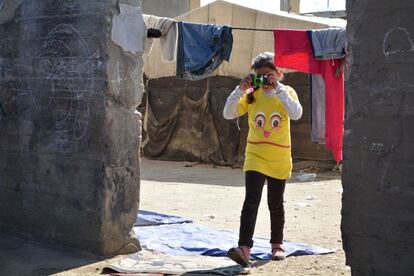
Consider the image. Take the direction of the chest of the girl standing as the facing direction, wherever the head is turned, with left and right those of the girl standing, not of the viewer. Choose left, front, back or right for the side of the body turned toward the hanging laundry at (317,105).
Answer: back

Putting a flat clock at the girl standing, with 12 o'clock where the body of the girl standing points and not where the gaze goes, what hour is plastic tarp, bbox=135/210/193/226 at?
The plastic tarp is roughly at 5 o'clock from the girl standing.

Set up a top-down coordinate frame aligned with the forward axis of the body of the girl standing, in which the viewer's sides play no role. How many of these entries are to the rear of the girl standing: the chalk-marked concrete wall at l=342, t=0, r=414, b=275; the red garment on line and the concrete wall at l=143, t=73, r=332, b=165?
2

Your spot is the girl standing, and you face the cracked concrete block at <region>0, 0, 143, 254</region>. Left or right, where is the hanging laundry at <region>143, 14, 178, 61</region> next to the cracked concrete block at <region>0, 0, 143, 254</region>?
right

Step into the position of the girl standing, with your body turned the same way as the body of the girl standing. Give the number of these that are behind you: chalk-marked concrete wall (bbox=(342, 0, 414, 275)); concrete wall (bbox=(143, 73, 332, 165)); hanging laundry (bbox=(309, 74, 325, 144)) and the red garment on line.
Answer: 3

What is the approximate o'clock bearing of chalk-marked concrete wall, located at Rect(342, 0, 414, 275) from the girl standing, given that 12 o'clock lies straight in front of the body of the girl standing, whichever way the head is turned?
The chalk-marked concrete wall is roughly at 11 o'clock from the girl standing.

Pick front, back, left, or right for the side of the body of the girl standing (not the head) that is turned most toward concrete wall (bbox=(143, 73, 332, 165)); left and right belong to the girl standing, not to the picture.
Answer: back

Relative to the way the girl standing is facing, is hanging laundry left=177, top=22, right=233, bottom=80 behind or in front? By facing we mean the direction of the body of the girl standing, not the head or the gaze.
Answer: behind

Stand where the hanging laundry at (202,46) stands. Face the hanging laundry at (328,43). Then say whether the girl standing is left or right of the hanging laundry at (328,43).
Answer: right

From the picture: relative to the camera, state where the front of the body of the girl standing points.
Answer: toward the camera

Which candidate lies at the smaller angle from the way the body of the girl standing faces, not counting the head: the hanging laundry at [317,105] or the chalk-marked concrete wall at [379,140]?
the chalk-marked concrete wall

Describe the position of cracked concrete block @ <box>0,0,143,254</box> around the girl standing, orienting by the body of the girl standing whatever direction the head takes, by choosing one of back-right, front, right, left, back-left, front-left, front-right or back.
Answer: right

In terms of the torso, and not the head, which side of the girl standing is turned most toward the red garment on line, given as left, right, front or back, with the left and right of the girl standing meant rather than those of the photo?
back
